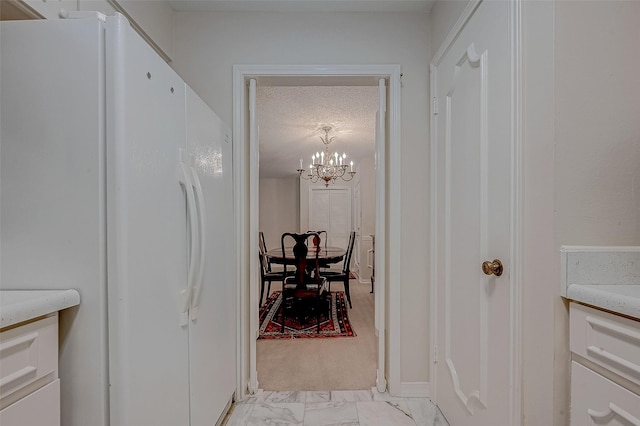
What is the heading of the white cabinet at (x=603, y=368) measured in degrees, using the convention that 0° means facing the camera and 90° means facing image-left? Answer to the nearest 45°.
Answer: approximately 45°

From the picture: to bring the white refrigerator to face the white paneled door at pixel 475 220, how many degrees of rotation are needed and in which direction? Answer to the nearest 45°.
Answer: approximately 45° to its left

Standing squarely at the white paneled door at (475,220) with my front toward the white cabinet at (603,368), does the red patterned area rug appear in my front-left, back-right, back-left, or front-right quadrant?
back-right

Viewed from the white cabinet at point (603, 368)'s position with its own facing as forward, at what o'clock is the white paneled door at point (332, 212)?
The white paneled door is roughly at 3 o'clock from the white cabinet.

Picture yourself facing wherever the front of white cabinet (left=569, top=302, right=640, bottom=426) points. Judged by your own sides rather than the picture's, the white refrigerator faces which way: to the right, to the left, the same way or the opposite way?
the opposite way

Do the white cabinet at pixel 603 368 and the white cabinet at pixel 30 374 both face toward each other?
yes

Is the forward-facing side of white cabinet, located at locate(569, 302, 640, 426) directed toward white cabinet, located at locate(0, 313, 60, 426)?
yes
